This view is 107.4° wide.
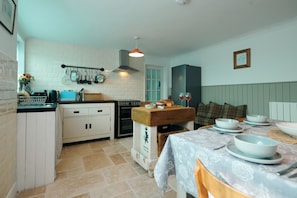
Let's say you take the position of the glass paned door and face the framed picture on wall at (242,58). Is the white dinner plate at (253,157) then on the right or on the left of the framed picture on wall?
right

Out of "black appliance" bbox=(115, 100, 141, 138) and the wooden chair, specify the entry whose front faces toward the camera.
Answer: the black appliance

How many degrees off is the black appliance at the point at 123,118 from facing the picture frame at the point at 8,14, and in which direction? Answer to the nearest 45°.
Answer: approximately 45° to its right

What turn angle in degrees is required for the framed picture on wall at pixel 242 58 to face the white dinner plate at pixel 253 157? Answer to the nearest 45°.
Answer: approximately 45° to its left

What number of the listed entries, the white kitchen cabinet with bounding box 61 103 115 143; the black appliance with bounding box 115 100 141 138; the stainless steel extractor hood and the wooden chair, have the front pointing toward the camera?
3

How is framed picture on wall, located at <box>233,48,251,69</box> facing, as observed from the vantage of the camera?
facing the viewer and to the left of the viewer

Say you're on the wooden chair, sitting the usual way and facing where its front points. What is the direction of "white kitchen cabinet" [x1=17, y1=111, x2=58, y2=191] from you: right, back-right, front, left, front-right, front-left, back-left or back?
back-left

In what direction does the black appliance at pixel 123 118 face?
toward the camera

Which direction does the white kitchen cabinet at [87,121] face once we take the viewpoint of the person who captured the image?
facing the viewer

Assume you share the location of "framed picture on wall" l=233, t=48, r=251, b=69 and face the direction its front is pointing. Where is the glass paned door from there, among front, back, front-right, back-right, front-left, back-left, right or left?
front-right

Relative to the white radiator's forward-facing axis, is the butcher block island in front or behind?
in front

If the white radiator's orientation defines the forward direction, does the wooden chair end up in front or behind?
in front

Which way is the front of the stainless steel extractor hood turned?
toward the camera
